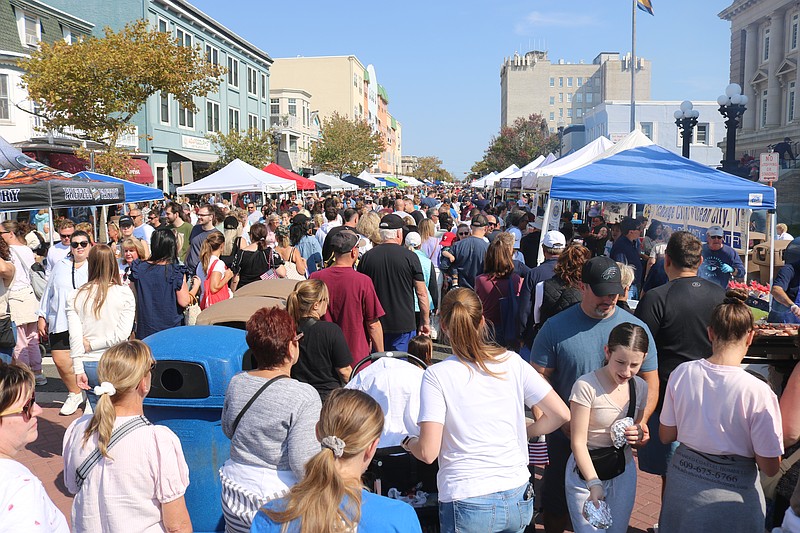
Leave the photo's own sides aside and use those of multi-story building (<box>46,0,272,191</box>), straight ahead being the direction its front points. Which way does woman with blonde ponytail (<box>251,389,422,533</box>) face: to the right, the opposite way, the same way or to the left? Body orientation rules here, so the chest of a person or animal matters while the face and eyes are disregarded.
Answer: to the left

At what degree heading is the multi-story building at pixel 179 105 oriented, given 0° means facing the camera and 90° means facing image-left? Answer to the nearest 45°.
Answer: approximately 315°

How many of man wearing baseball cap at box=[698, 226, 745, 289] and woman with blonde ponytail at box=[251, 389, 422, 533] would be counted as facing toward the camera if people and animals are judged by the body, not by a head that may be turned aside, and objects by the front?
1

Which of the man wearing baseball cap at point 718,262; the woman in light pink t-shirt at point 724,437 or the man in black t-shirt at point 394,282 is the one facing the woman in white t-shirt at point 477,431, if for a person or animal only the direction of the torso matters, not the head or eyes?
the man wearing baseball cap

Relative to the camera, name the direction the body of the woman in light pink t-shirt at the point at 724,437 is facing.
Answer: away from the camera

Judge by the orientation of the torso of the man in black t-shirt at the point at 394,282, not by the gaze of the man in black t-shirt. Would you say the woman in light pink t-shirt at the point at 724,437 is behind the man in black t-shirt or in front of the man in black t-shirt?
behind

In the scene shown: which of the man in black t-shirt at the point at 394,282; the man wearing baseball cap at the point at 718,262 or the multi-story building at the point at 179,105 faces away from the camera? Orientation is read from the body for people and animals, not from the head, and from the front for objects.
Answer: the man in black t-shirt

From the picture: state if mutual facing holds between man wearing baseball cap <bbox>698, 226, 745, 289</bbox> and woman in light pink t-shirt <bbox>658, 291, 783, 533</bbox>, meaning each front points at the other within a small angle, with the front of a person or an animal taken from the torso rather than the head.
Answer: yes

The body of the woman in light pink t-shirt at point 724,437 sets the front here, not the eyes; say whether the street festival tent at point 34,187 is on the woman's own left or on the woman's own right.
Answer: on the woman's own left

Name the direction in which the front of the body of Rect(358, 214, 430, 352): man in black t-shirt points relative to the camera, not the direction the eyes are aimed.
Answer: away from the camera

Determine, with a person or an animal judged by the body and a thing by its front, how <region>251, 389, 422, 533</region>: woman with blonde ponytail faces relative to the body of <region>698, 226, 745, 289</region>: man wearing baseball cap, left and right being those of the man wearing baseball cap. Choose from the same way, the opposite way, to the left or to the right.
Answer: the opposite way

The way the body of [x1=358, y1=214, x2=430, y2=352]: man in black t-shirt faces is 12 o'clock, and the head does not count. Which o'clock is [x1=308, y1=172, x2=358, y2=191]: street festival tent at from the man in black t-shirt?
The street festival tent is roughly at 12 o'clock from the man in black t-shirt.

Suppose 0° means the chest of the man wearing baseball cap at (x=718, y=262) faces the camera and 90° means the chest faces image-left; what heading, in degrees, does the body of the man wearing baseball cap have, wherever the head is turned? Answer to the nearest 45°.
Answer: approximately 0°
